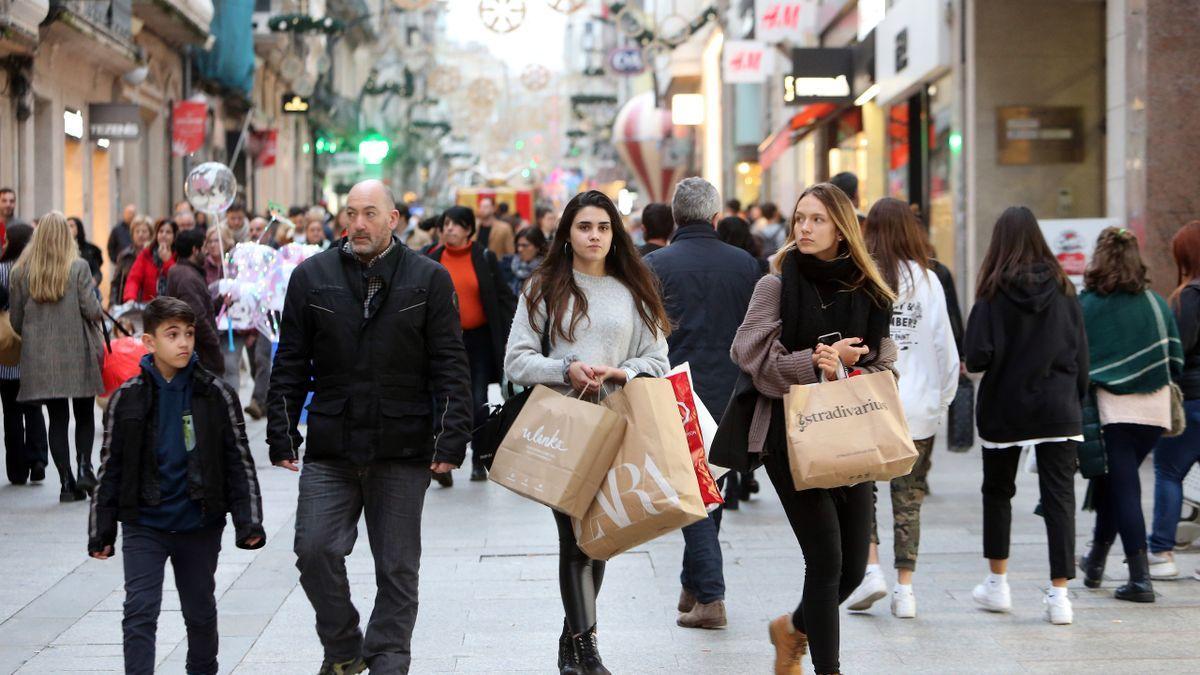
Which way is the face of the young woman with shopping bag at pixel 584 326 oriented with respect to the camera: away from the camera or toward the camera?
toward the camera

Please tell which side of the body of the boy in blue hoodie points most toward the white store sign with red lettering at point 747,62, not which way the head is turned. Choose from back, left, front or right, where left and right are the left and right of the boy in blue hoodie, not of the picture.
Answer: back

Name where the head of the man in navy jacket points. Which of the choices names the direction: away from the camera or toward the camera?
away from the camera

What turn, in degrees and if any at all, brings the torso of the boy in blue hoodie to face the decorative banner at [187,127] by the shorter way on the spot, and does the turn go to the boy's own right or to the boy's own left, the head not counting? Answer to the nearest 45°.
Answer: approximately 180°

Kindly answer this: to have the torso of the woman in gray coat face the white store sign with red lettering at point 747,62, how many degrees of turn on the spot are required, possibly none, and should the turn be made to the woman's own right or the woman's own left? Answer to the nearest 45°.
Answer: approximately 45° to the woman's own right

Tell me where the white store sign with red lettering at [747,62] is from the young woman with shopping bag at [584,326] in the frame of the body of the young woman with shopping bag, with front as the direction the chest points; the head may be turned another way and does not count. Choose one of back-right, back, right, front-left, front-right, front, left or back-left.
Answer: back

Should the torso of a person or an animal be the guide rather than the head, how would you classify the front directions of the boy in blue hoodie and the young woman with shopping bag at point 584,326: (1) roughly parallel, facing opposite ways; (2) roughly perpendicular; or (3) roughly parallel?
roughly parallel

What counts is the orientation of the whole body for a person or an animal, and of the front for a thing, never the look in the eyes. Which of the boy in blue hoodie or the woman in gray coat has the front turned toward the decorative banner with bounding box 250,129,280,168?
the woman in gray coat

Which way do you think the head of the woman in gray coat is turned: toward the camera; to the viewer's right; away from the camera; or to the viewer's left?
away from the camera

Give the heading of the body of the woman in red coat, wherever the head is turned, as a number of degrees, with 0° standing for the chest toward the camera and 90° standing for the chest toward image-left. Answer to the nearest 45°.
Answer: approximately 315°

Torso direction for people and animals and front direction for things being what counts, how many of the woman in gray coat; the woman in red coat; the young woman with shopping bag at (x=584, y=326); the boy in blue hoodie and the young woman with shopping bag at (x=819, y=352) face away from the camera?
1

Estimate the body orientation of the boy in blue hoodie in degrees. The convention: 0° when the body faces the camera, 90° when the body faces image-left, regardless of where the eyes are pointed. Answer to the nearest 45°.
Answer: approximately 0°

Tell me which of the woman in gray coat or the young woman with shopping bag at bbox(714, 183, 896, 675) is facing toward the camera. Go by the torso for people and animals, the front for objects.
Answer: the young woman with shopping bag

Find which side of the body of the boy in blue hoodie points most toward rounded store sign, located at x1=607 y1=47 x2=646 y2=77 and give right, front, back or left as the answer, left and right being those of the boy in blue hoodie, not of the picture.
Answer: back

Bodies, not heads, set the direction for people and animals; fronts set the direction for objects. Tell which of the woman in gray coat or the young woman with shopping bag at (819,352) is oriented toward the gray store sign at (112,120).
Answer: the woman in gray coat

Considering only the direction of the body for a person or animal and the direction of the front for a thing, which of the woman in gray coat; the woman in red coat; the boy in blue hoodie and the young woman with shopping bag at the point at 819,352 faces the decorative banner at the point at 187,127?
the woman in gray coat

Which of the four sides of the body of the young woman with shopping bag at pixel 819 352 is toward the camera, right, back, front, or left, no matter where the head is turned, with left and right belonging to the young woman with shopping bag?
front

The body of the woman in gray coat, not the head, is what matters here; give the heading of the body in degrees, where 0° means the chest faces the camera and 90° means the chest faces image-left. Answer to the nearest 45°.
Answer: approximately 180°

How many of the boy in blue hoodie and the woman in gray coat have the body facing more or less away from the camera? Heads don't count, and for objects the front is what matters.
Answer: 1
